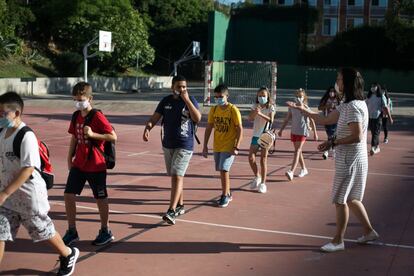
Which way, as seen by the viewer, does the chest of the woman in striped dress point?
to the viewer's left

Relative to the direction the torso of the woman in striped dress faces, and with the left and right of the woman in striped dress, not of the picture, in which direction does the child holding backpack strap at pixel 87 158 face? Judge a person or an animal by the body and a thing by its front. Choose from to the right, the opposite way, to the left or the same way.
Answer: to the left

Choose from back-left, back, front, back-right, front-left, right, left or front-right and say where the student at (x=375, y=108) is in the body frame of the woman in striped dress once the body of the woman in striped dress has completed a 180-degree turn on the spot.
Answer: left

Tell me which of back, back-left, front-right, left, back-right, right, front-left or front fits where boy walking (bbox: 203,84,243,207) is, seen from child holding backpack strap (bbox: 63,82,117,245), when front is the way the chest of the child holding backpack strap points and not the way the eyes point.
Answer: back

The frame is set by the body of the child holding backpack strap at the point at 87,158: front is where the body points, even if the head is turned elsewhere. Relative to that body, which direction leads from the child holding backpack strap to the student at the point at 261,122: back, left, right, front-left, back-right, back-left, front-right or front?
back

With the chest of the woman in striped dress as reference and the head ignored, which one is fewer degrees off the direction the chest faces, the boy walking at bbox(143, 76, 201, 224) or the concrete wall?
the boy walking

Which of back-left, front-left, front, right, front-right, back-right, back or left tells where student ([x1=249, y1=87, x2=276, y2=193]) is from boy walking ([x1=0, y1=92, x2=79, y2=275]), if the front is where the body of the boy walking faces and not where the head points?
back

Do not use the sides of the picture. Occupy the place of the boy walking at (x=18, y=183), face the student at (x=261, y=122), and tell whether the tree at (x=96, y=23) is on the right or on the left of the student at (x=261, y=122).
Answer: left
